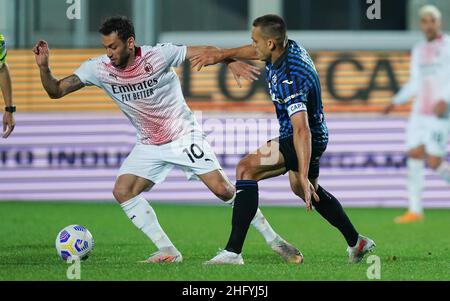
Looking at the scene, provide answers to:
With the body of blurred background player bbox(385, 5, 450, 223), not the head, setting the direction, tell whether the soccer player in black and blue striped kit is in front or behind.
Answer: in front

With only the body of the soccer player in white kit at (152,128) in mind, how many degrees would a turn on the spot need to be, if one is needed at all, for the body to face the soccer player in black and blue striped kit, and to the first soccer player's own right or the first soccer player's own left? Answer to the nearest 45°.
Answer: approximately 90° to the first soccer player's own left

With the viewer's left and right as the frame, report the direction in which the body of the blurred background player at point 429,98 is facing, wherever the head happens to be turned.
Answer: facing the viewer and to the left of the viewer

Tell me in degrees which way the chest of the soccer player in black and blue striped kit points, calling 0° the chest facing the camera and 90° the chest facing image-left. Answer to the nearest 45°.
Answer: approximately 90°

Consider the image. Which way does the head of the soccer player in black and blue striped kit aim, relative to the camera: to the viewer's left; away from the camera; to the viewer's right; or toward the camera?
to the viewer's left

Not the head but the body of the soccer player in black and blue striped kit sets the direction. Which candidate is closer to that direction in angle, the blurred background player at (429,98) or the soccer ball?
the soccer ball

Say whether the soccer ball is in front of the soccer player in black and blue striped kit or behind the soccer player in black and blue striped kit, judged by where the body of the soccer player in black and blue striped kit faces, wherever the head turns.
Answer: in front

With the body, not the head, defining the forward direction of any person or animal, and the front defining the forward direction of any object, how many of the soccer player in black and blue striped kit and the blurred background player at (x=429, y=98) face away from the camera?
0

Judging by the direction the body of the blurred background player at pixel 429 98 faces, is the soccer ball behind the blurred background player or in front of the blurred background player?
in front

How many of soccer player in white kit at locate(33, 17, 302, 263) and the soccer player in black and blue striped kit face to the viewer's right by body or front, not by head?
0

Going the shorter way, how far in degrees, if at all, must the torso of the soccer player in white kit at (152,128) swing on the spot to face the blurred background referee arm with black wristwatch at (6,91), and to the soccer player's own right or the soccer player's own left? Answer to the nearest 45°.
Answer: approximately 90° to the soccer player's own right
